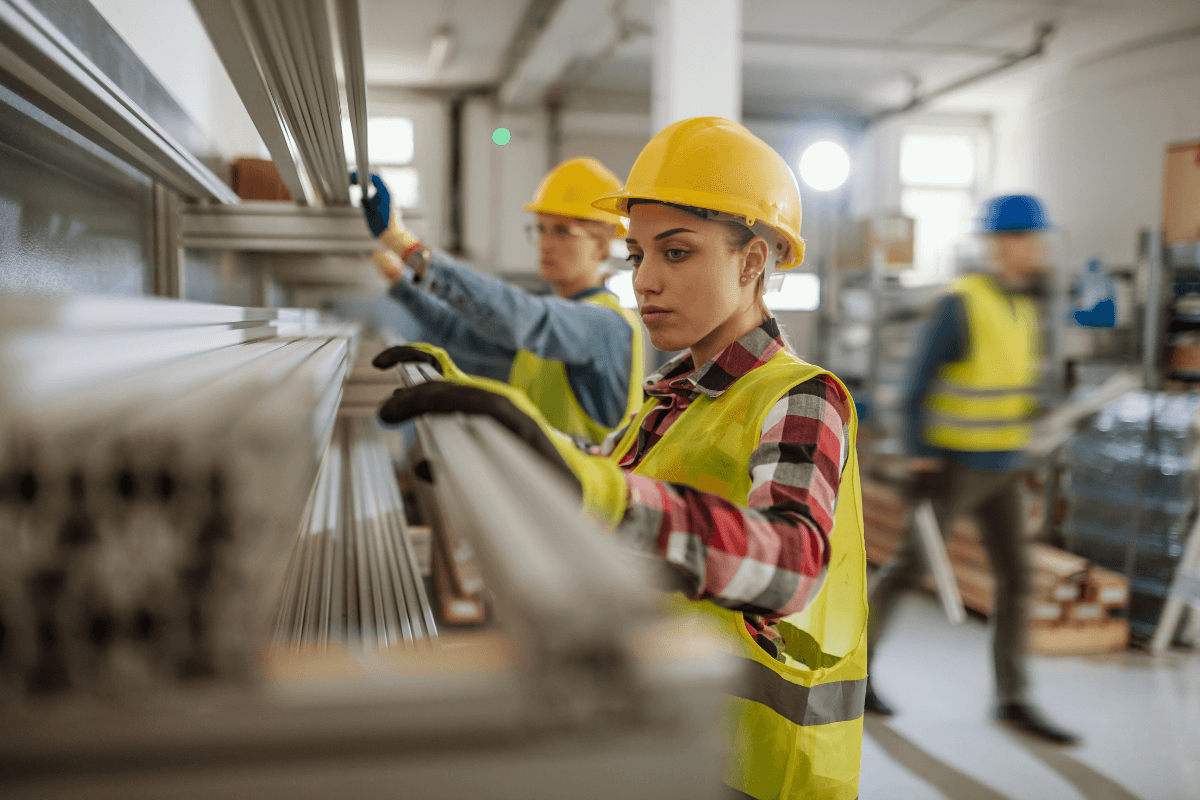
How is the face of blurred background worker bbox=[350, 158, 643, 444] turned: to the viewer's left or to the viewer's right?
to the viewer's left

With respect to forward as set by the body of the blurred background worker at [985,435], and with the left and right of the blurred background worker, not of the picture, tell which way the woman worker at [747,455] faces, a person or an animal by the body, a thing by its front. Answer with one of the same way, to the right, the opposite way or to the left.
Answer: to the right

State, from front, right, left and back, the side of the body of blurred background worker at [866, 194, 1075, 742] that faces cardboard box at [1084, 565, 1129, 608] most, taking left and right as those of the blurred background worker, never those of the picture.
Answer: left

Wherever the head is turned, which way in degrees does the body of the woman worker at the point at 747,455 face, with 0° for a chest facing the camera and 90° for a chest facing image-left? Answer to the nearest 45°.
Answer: approximately 45°

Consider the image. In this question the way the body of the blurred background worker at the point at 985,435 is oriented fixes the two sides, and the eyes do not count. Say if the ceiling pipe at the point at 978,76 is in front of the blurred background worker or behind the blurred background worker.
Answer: behind

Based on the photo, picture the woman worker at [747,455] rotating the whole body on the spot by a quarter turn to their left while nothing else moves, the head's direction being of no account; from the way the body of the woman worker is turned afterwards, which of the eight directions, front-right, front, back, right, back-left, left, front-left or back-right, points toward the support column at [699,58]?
back-left

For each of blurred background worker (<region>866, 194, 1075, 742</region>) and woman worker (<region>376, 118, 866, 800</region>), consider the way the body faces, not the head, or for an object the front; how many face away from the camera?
0

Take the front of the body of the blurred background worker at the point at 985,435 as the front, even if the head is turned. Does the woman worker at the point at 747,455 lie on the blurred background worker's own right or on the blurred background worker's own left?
on the blurred background worker's own right

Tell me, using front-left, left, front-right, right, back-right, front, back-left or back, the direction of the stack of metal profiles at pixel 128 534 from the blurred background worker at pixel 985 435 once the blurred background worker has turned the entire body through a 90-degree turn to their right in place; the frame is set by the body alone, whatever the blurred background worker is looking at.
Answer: front-left

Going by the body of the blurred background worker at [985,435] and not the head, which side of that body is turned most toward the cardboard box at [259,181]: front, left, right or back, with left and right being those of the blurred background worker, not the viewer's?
right
